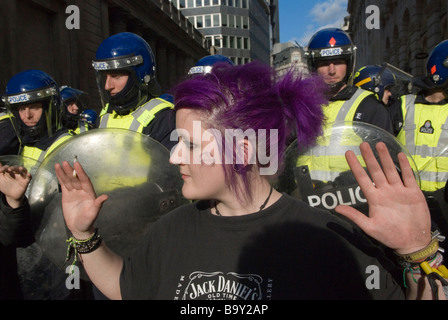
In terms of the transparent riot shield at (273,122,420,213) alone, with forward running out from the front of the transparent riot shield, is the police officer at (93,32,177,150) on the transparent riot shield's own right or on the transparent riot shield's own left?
on the transparent riot shield's own right

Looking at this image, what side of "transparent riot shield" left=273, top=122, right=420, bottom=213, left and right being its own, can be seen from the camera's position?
front

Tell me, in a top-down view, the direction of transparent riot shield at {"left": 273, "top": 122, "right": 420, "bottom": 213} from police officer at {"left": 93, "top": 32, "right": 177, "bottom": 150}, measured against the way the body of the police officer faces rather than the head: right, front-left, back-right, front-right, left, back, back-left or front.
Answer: left

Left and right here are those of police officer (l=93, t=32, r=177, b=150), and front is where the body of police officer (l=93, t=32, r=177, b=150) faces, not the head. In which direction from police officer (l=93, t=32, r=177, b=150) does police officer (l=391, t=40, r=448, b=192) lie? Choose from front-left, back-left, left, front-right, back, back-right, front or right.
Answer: back-left

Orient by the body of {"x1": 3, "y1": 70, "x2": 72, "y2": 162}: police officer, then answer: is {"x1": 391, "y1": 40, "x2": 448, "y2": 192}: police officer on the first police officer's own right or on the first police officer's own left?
on the first police officer's own left

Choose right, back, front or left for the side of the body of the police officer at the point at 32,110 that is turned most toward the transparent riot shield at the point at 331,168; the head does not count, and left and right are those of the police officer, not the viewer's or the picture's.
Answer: left

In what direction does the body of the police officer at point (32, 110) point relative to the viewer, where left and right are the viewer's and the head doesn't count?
facing the viewer and to the left of the viewer

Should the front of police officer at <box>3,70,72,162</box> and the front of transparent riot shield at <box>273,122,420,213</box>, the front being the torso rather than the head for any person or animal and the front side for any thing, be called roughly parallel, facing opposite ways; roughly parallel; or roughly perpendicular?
roughly parallel

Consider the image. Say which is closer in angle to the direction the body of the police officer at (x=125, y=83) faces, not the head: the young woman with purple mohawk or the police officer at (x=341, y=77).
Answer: the young woman with purple mohawk

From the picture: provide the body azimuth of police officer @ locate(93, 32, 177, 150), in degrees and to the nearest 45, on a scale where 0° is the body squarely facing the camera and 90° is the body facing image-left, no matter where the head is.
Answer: approximately 45°

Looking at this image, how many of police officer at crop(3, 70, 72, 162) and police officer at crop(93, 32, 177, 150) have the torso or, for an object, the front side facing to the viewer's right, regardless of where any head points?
0

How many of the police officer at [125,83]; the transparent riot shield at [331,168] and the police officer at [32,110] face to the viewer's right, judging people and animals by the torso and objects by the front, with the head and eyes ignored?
0

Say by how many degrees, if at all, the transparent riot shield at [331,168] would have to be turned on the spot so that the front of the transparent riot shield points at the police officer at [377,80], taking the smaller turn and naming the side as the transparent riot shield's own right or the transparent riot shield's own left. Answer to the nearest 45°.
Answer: approximately 180°
